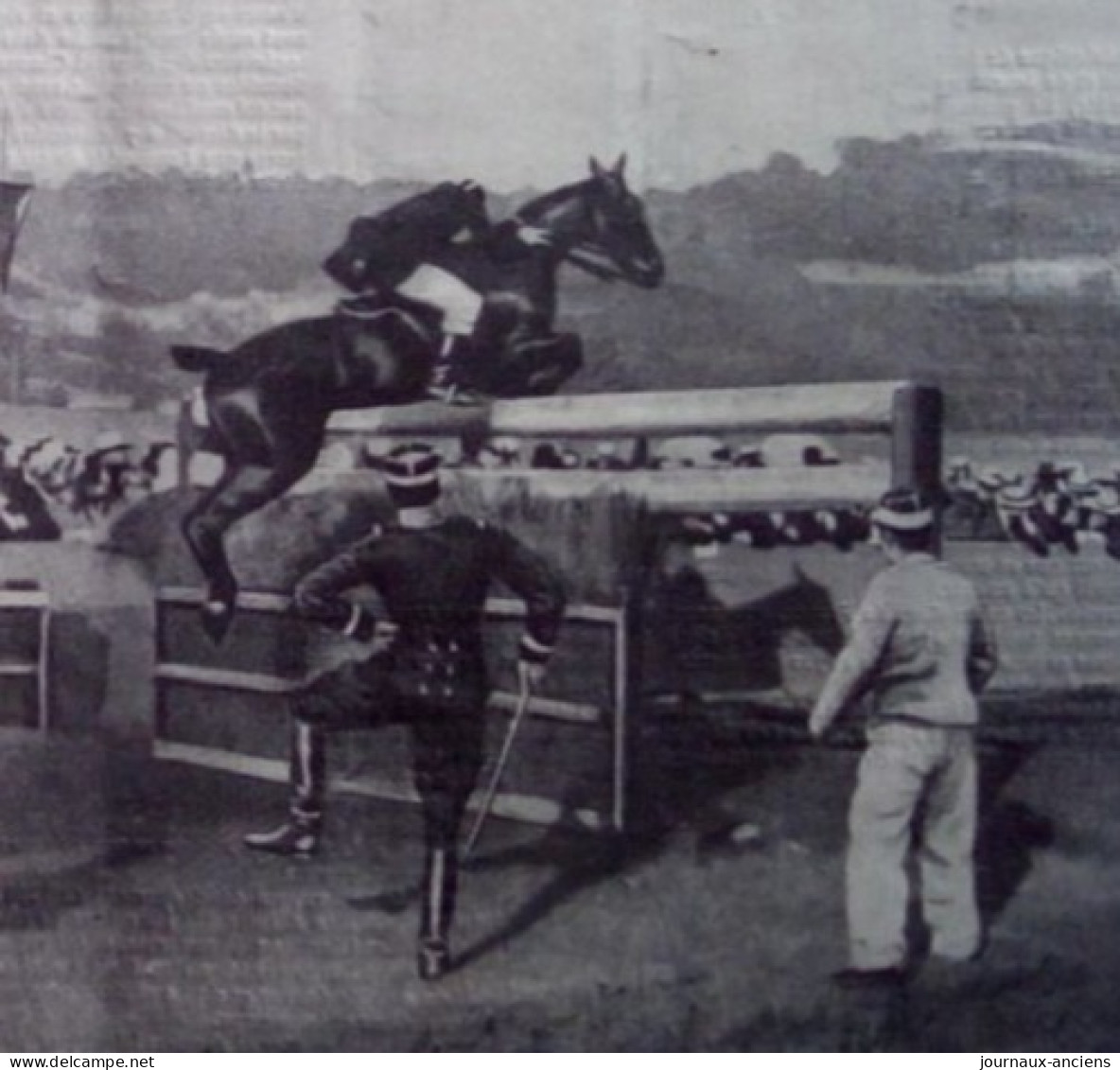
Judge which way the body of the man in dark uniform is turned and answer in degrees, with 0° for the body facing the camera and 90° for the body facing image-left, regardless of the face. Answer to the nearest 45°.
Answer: approximately 180°

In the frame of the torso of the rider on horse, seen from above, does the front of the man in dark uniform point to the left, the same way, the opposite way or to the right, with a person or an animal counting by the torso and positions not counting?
to the left

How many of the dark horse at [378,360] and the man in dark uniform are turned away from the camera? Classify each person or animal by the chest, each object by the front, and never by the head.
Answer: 1

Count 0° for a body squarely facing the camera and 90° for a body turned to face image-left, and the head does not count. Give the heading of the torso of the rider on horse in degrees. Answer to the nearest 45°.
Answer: approximately 270°

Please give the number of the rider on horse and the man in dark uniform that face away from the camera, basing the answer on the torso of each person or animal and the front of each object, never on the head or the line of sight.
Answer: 1

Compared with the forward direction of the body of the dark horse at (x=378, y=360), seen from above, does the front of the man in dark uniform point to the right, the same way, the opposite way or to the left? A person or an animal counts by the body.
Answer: to the left

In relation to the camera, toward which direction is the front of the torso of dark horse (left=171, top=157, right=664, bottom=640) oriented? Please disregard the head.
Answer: to the viewer's right
